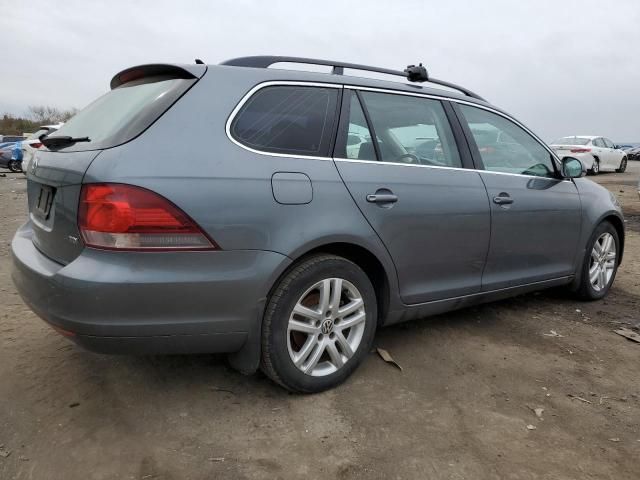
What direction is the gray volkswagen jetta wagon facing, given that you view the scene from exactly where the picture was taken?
facing away from the viewer and to the right of the viewer

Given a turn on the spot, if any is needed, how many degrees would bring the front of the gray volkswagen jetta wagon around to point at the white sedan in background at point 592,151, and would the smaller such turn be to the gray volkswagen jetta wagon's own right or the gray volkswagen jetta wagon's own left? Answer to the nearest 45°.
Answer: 0° — it already faces it

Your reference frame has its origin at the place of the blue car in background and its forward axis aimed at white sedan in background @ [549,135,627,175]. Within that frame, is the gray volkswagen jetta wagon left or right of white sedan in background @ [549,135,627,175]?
right

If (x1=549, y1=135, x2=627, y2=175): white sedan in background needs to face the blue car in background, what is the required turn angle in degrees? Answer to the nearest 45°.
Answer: approximately 180°

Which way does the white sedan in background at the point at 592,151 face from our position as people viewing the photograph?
facing away from the viewer and to the right of the viewer

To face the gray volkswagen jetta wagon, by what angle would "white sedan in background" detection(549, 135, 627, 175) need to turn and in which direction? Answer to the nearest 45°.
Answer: approximately 135° to its right

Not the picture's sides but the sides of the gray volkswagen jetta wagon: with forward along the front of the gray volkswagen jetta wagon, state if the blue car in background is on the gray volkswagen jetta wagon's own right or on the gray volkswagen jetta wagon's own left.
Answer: on the gray volkswagen jetta wagon's own left

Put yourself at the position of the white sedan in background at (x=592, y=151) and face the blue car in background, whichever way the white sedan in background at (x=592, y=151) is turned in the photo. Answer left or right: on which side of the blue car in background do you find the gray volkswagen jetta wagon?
left

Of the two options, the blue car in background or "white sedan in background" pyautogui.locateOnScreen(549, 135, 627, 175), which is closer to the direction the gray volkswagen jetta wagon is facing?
the white sedan in background
